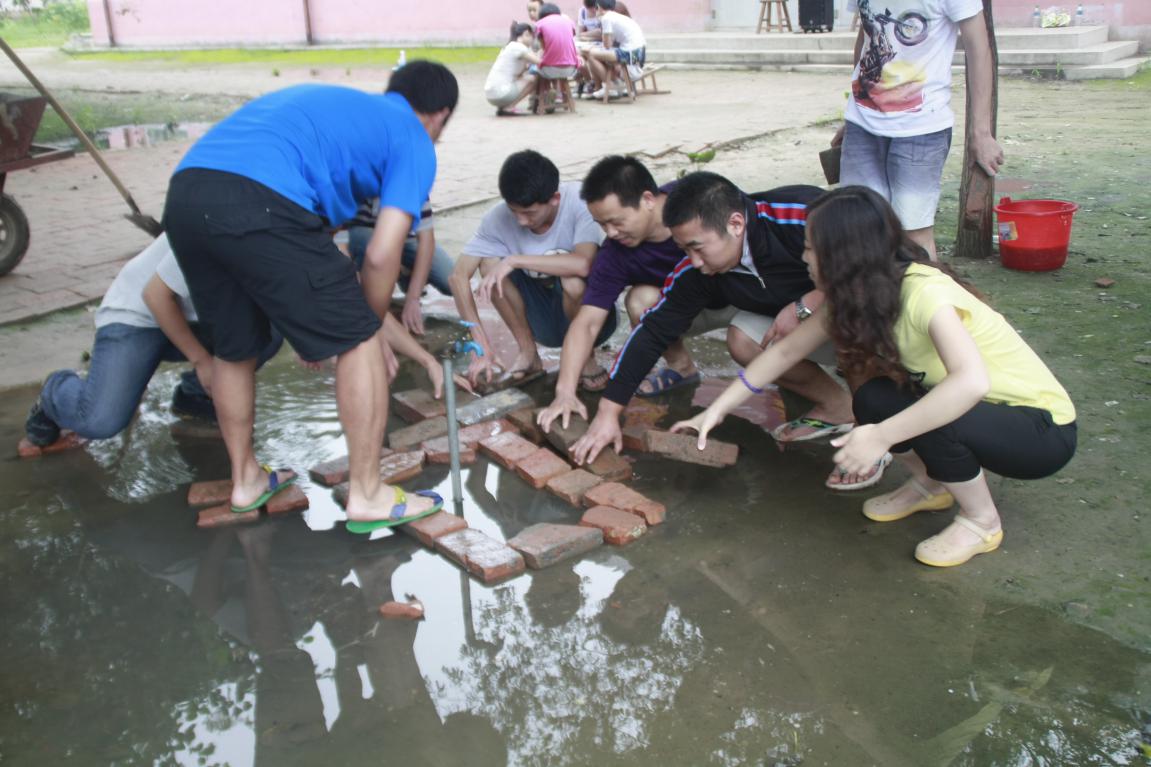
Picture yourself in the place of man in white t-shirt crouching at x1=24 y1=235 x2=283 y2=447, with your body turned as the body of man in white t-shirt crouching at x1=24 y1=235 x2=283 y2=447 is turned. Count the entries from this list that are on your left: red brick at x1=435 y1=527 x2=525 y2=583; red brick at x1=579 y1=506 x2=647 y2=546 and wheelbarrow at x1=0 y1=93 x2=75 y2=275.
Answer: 1

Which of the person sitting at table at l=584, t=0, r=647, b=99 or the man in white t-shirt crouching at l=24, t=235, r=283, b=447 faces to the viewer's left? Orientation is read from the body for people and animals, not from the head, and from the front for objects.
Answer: the person sitting at table

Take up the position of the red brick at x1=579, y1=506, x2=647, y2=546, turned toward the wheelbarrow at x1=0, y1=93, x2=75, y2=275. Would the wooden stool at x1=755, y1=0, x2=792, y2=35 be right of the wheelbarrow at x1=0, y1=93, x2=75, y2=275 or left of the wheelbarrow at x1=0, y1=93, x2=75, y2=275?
right

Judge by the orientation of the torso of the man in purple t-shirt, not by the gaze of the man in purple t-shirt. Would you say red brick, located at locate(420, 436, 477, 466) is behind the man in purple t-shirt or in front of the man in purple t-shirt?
in front

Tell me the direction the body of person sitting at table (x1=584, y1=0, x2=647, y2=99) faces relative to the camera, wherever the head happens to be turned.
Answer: to the viewer's left

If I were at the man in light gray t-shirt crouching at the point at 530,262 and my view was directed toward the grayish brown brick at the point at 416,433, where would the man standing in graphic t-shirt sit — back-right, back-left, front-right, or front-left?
back-left

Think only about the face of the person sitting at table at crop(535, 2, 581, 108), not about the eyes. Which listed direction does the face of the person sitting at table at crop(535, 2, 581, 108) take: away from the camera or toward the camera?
away from the camera

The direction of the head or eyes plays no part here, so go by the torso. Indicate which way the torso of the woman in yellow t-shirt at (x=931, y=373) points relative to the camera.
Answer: to the viewer's left

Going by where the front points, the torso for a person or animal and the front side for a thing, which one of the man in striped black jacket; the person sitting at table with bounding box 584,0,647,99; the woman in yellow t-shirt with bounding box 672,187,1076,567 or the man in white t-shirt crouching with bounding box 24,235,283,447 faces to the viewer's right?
the man in white t-shirt crouching

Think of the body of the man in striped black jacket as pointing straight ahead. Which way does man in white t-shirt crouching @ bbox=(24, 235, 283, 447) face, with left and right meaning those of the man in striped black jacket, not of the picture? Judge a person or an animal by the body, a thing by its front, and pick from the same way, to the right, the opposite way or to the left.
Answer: the opposite way
